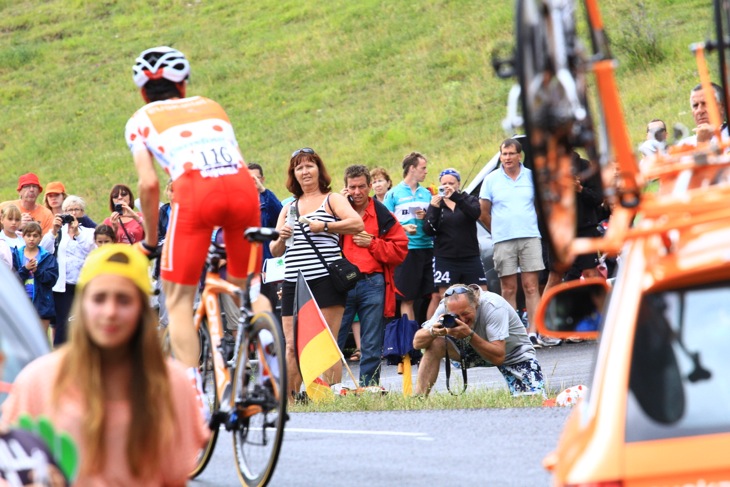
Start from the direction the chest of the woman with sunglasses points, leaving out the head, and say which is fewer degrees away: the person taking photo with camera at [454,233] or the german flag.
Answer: the german flag

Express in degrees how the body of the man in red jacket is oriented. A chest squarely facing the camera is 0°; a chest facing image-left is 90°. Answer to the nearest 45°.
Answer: approximately 45°

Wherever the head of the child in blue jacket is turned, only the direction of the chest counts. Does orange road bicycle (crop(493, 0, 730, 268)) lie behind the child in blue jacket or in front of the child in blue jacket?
in front

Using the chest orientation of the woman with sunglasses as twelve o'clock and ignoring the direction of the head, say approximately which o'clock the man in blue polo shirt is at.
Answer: The man in blue polo shirt is roughly at 10 o'clock from the woman with sunglasses.

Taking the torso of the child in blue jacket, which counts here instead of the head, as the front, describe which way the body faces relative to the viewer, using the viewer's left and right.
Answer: facing the viewer

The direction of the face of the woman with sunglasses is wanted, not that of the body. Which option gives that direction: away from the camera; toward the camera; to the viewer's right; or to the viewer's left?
toward the camera

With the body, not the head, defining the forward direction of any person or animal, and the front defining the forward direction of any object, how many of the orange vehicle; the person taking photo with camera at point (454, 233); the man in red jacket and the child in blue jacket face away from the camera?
1

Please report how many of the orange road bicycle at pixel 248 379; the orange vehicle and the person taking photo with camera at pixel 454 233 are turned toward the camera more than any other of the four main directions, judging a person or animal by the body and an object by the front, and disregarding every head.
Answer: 1

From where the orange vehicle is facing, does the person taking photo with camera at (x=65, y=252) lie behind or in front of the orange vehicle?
in front

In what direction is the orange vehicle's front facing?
away from the camera

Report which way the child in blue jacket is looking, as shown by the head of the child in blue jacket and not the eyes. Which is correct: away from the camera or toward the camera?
toward the camera

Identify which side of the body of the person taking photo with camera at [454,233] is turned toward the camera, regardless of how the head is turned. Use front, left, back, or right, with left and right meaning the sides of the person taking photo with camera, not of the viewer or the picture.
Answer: front

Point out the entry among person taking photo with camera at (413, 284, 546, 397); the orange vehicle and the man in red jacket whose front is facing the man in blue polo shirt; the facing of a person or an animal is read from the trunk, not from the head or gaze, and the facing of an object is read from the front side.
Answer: the orange vehicle

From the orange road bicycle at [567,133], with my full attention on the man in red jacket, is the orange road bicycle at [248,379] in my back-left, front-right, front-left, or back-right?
front-left

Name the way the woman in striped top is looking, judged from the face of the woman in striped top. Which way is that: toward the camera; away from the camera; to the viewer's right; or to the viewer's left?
toward the camera

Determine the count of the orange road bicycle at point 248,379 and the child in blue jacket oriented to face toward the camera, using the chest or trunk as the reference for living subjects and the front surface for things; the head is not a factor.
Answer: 1

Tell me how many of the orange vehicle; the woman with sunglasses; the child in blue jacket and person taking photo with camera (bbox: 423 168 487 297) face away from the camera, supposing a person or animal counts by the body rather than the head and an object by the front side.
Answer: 1

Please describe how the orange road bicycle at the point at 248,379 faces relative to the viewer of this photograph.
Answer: facing away from the viewer and to the left of the viewer

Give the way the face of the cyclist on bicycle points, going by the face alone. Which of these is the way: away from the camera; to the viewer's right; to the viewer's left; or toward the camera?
away from the camera
